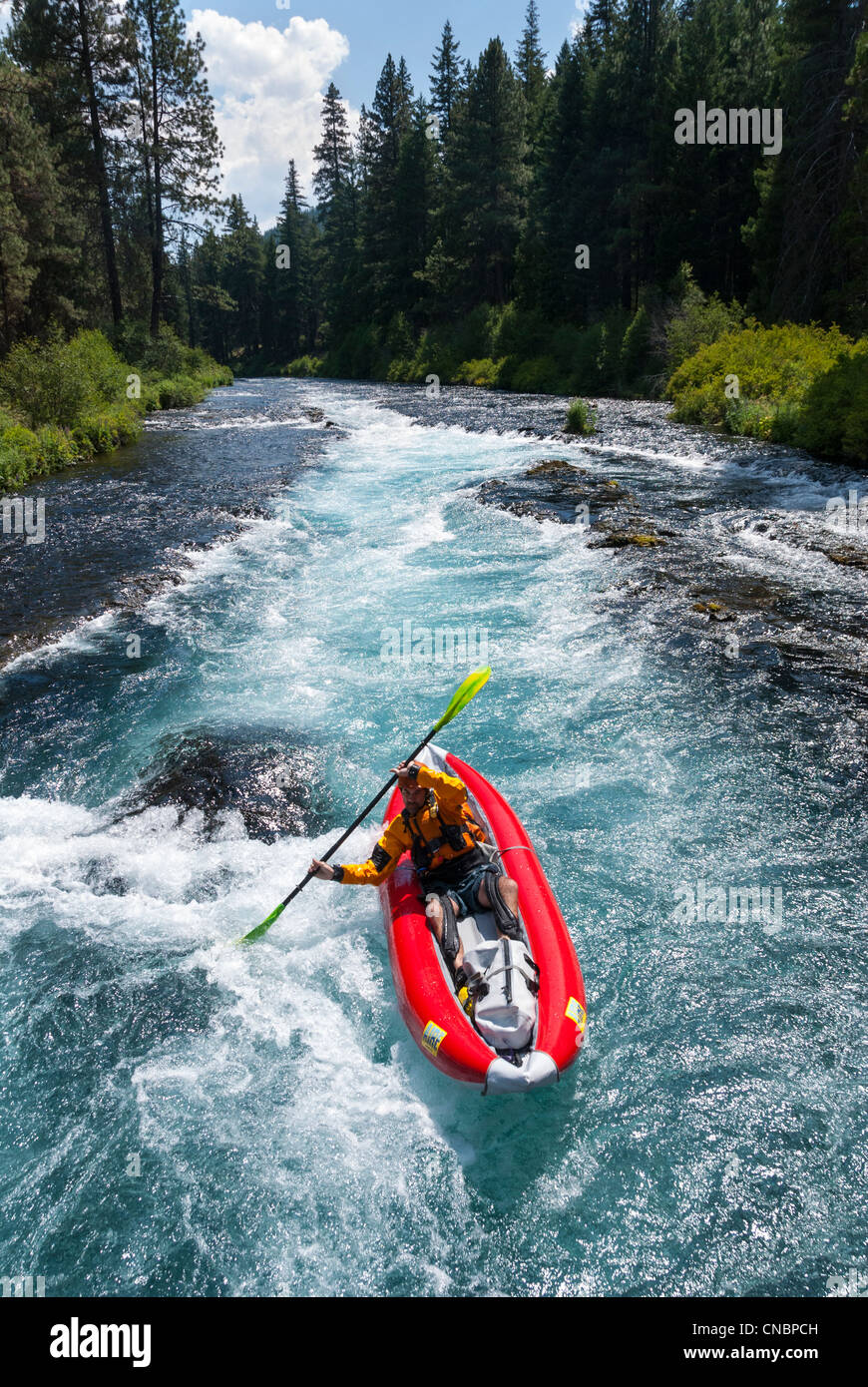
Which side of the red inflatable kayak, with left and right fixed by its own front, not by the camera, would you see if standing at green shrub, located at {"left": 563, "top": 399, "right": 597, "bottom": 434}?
back

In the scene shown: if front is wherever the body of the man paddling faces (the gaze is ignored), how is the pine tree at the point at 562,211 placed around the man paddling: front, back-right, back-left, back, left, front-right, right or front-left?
back

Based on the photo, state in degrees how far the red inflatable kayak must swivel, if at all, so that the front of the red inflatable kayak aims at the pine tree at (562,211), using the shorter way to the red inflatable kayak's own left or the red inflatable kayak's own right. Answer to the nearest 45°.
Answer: approximately 180°

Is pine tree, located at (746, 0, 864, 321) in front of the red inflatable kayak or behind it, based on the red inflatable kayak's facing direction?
behind

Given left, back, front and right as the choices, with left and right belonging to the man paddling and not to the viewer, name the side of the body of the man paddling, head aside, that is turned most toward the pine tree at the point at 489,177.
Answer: back

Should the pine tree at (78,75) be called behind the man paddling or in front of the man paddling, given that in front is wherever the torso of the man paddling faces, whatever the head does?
behind

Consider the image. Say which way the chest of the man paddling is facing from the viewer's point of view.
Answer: toward the camera

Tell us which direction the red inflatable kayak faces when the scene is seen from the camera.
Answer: facing the viewer

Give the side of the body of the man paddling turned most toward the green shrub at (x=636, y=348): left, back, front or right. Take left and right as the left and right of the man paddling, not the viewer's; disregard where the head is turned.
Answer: back

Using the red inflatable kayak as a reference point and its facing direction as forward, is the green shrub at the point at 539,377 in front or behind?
behind
